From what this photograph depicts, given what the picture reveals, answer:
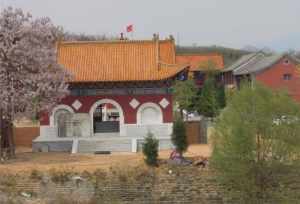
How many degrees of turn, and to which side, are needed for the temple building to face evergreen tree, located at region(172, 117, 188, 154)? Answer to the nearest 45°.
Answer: approximately 45° to its left

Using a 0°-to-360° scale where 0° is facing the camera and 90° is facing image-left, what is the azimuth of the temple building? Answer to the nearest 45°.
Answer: approximately 0°

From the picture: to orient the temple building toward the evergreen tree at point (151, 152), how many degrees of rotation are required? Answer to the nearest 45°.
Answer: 0° — it already faces it
